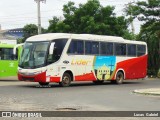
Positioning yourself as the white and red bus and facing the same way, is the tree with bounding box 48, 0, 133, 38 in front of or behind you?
behind
